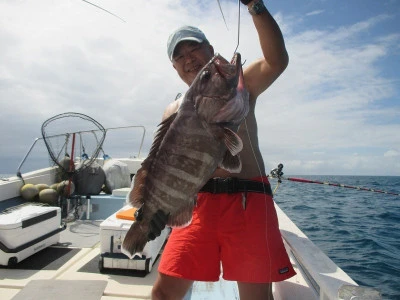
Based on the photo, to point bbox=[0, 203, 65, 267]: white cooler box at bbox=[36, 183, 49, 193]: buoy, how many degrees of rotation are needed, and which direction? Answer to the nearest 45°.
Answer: approximately 135° to its left

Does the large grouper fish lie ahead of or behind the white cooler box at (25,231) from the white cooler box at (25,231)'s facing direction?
ahead

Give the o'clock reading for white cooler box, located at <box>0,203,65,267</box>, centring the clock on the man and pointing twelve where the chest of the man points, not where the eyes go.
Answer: The white cooler box is roughly at 4 o'clock from the man.

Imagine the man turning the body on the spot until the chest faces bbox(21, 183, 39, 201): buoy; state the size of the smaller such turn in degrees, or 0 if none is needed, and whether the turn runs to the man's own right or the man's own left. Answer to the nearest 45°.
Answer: approximately 135° to the man's own right

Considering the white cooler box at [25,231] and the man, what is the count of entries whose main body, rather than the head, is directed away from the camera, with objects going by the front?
0

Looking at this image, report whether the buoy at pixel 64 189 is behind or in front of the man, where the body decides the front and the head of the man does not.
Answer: behind

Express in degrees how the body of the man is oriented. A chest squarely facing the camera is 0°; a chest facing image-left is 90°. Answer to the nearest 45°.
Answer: approximately 0°

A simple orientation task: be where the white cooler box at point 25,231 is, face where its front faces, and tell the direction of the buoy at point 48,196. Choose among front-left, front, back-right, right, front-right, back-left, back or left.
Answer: back-left

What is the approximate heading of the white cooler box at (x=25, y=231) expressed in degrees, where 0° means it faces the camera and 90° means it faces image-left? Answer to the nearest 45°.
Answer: approximately 315°
